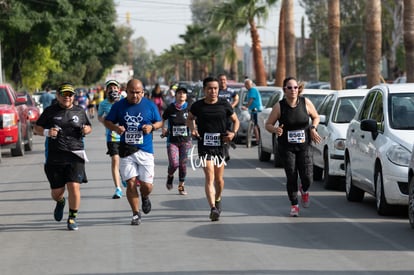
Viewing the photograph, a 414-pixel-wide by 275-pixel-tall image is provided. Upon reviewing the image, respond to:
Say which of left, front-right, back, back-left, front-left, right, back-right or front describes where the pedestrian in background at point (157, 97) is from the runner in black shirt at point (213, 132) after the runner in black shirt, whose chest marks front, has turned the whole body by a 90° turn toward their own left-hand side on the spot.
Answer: left

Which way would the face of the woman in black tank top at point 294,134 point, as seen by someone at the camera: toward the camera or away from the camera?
toward the camera

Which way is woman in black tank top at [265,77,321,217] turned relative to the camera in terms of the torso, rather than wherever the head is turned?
toward the camera

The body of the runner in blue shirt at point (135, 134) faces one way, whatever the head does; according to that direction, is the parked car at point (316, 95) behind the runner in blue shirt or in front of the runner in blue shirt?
behind

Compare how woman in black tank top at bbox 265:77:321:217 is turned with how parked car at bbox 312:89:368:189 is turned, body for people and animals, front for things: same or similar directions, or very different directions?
same or similar directions

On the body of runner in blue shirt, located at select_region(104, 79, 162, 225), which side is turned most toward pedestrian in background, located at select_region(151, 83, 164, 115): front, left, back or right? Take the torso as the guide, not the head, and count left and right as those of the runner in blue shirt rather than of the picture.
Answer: back

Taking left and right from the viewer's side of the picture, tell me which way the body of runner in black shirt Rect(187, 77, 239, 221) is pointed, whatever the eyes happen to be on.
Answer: facing the viewer

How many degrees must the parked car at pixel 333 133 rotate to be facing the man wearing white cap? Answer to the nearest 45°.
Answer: approximately 45° to its right

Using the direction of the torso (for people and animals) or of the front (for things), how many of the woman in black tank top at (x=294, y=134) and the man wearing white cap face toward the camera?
2

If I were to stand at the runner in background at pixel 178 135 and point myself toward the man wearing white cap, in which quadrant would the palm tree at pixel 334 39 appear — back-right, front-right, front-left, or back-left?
back-right
